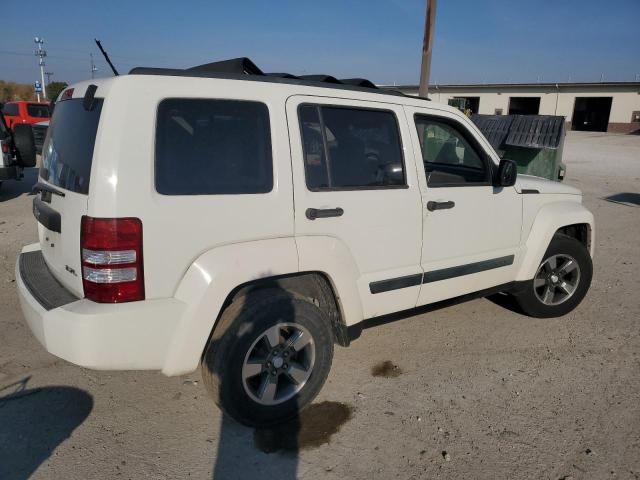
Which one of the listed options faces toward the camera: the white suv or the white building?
the white building

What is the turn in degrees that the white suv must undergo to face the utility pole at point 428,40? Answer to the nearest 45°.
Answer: approximately 45° to its left

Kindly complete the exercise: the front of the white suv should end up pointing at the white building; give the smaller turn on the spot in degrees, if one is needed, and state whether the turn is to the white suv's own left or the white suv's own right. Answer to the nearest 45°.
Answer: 0° — it already faces it

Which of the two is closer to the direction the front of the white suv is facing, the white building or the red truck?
the white building

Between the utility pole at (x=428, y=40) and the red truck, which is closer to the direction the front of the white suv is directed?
the utility pole

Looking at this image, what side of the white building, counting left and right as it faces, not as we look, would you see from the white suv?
front

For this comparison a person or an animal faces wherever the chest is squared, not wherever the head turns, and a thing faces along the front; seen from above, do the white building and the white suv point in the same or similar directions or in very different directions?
very different directions

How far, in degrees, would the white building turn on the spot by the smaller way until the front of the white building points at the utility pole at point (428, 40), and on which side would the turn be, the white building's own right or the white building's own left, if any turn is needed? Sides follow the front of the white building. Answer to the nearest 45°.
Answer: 0° — it already faces it

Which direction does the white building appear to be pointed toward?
toward the camera

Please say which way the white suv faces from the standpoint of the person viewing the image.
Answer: facing away from the viewer and to the right of the viewer

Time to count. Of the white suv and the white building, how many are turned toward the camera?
1
